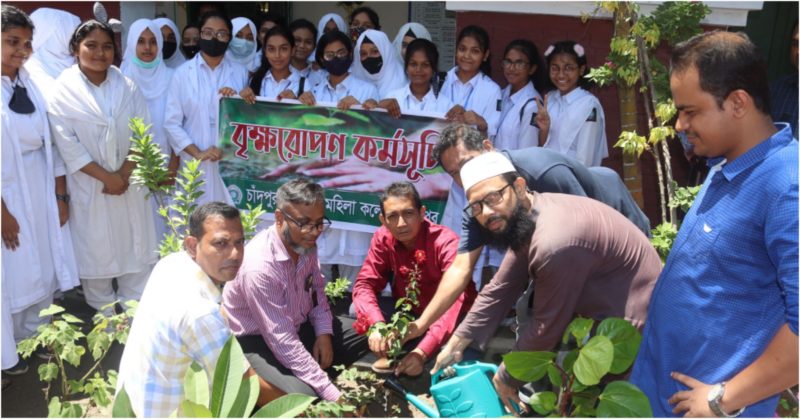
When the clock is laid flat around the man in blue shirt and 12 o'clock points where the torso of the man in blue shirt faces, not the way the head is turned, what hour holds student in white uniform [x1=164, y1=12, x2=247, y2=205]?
The student in white uniform is roughly at 1 o'clock from the man in blue shirt.

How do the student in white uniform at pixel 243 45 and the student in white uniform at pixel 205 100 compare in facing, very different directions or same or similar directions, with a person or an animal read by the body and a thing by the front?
same or similar directions

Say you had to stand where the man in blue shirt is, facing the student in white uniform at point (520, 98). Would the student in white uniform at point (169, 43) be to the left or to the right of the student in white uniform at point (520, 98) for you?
left

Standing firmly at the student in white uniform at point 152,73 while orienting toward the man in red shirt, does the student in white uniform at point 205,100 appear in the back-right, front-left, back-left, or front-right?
front-left

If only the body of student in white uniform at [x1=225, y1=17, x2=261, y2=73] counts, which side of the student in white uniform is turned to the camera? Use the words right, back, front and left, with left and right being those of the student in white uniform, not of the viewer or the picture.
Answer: front

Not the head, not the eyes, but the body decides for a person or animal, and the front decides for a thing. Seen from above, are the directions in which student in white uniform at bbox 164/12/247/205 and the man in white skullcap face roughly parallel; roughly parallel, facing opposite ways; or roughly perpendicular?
roughly perpendicular

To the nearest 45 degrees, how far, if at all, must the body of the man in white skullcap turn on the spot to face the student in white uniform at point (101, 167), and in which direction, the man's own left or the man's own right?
approximately 90° to the man's own right

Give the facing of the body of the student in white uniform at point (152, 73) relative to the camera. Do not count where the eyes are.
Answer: toward the camera

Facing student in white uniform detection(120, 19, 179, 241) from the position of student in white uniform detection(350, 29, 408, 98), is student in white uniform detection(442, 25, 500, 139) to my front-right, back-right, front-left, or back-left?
back-left

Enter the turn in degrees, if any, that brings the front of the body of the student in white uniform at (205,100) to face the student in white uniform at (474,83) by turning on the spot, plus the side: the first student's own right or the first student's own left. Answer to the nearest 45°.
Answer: approximately 90° to the first student's own left

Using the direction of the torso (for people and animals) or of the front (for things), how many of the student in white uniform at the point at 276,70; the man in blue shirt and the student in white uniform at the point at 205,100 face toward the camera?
2

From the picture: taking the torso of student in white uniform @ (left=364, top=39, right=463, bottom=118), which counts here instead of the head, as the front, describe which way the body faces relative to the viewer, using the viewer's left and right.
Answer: facing the viewer

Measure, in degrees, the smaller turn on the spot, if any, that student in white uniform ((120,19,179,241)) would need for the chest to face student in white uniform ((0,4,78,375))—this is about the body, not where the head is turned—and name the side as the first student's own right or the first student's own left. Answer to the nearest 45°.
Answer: approximately 45° to the first student's own right

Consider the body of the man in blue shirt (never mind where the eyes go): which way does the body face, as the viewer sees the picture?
to the viewer's left
